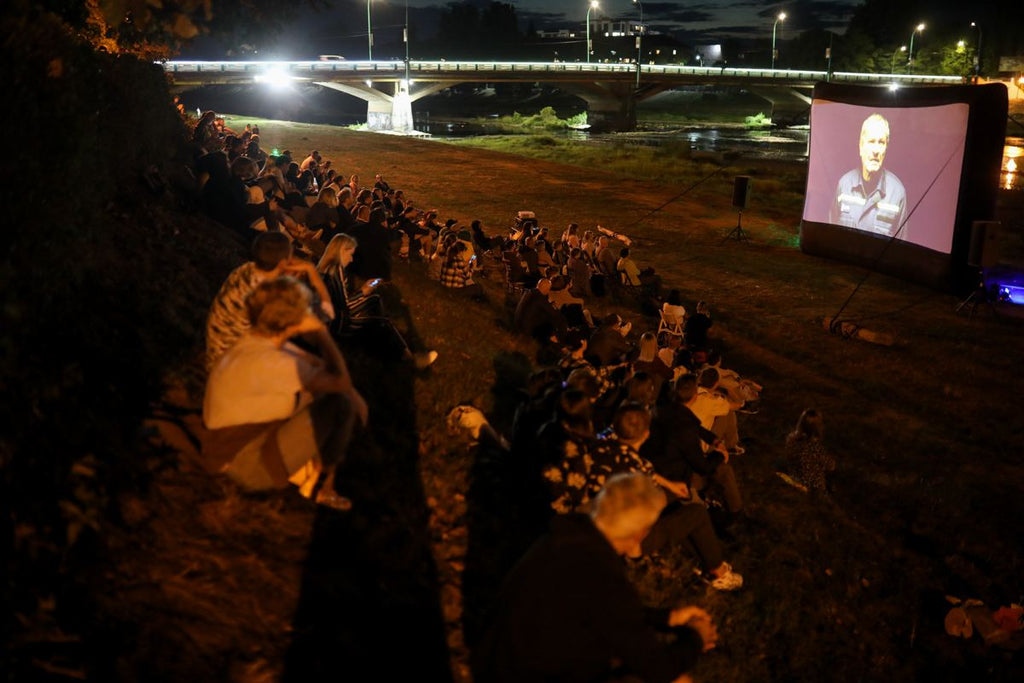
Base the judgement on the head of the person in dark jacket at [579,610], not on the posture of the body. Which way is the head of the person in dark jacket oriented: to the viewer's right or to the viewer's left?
to the viewer's right

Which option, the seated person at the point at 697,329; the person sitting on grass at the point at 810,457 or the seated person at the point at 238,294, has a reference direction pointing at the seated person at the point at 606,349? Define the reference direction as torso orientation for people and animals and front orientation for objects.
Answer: the seated person at the point at 238,294

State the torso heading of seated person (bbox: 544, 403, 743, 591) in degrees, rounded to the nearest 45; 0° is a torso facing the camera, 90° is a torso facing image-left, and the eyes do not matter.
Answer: approximately 225°

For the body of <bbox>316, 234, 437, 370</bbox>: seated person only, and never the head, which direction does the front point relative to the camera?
to the viewer's right

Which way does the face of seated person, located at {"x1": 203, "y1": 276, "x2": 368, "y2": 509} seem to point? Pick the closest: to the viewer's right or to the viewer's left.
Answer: to the viewer's right

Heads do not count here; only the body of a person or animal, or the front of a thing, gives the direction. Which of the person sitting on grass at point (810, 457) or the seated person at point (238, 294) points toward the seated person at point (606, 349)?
the seated person at point (238, 294)

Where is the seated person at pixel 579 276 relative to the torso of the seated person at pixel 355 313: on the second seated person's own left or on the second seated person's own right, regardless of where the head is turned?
on the second seated person's own left

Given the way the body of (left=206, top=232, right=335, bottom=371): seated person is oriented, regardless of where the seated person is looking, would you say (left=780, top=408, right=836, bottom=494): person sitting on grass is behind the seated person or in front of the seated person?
in front

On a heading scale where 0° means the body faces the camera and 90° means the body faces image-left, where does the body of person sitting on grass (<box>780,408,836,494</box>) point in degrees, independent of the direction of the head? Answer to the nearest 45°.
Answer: approximately 225°

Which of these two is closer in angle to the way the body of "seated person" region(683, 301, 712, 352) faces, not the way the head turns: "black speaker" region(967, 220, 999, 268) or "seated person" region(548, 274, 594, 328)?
the black speaker

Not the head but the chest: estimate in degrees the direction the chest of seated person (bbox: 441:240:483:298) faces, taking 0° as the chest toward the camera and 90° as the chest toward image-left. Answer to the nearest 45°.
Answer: approximately 270°
